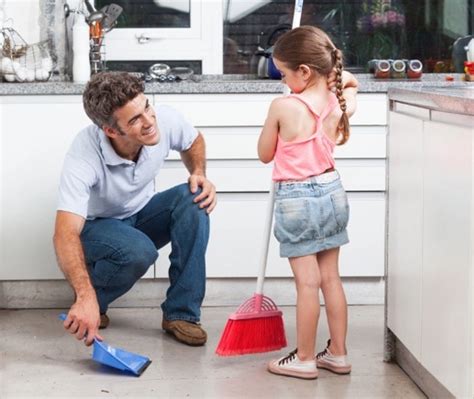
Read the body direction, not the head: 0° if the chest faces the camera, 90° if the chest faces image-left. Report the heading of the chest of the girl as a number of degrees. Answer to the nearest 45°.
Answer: approximately 135°

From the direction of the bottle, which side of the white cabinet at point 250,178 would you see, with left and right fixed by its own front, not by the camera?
right

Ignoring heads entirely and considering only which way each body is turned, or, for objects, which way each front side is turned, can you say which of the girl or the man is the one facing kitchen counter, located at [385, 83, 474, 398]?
the man

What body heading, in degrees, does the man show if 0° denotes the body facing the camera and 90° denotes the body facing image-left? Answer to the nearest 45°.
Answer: approximately 315°

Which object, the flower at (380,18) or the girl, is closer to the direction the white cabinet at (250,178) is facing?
the girl

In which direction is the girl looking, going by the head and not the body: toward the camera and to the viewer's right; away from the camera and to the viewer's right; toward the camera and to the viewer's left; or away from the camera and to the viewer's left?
away from the camera and to the viewer's left

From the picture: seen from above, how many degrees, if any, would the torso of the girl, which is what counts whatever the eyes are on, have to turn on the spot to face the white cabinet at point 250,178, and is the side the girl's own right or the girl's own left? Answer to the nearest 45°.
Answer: approximately 45° to the girl's own right

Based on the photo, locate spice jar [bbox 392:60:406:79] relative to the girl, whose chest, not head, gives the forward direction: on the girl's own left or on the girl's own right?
on the girl's own right

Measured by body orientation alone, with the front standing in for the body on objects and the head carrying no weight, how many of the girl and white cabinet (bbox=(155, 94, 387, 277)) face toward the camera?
1

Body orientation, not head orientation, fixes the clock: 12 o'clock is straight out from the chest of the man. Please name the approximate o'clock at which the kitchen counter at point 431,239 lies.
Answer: The kitchen counter is roughly at 12 o'clock from the man.

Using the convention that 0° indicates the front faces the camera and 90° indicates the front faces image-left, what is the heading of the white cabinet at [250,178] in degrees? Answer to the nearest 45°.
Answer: approximately 0°

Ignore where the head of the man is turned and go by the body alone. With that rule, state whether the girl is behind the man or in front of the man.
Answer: in front

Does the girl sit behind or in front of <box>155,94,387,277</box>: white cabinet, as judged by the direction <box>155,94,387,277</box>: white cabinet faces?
in front

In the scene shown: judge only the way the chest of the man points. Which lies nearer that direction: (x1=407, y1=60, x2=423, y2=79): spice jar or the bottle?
the spice jar
